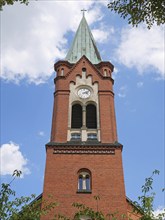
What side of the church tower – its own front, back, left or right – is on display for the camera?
front
